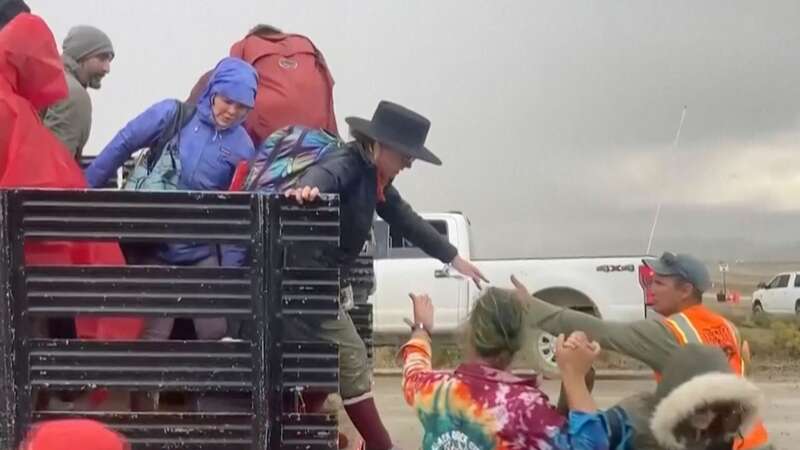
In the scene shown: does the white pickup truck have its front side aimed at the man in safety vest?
no

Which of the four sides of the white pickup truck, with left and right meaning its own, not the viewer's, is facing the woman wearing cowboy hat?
left

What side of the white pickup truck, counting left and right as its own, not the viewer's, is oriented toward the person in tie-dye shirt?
left

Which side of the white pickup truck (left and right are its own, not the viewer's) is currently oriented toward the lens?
left

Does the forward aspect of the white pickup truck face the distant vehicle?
no

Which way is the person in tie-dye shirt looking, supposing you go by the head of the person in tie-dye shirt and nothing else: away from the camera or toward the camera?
away from the camera

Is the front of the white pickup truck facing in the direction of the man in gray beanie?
no

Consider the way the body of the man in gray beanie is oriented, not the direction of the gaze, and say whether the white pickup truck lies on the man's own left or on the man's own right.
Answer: on the man's own left
